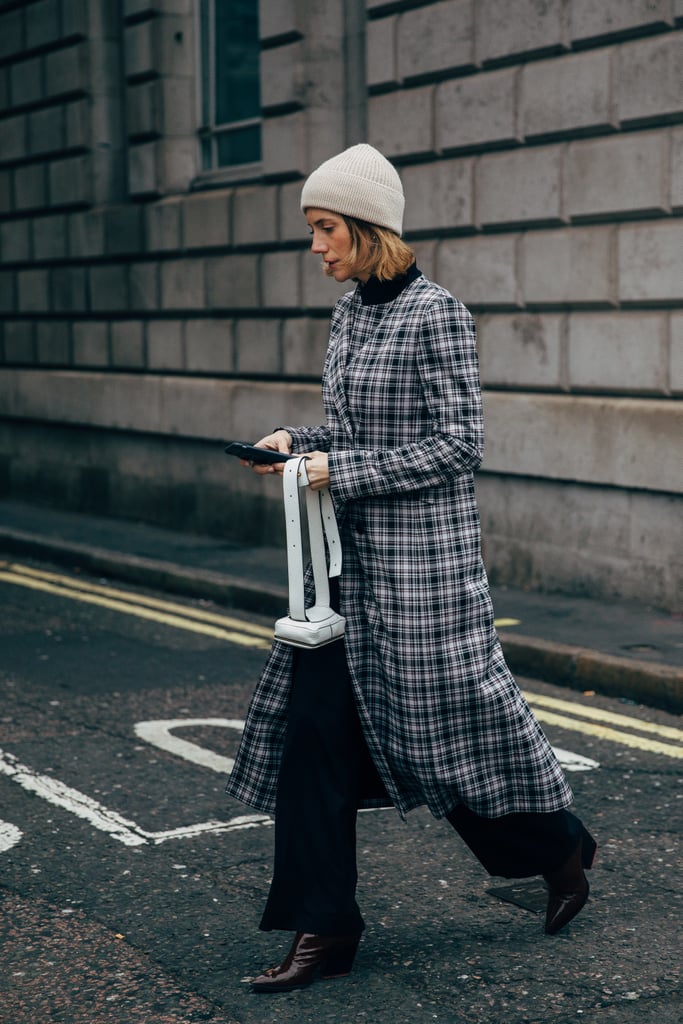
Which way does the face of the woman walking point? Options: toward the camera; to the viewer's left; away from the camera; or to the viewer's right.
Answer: to the viewer's left

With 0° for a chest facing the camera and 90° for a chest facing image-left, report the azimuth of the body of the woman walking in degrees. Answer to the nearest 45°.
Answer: approximately 90°
